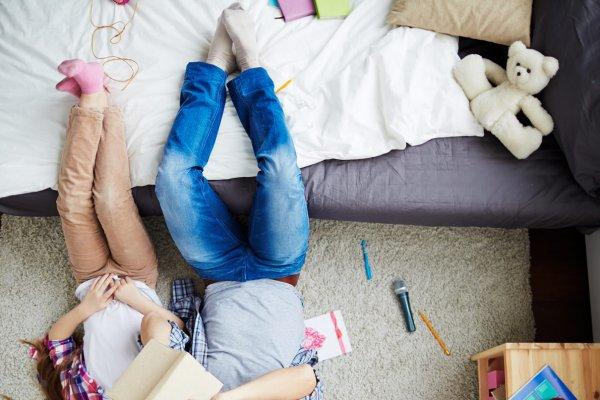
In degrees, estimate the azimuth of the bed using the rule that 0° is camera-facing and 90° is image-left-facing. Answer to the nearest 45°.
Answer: approximately 90°
